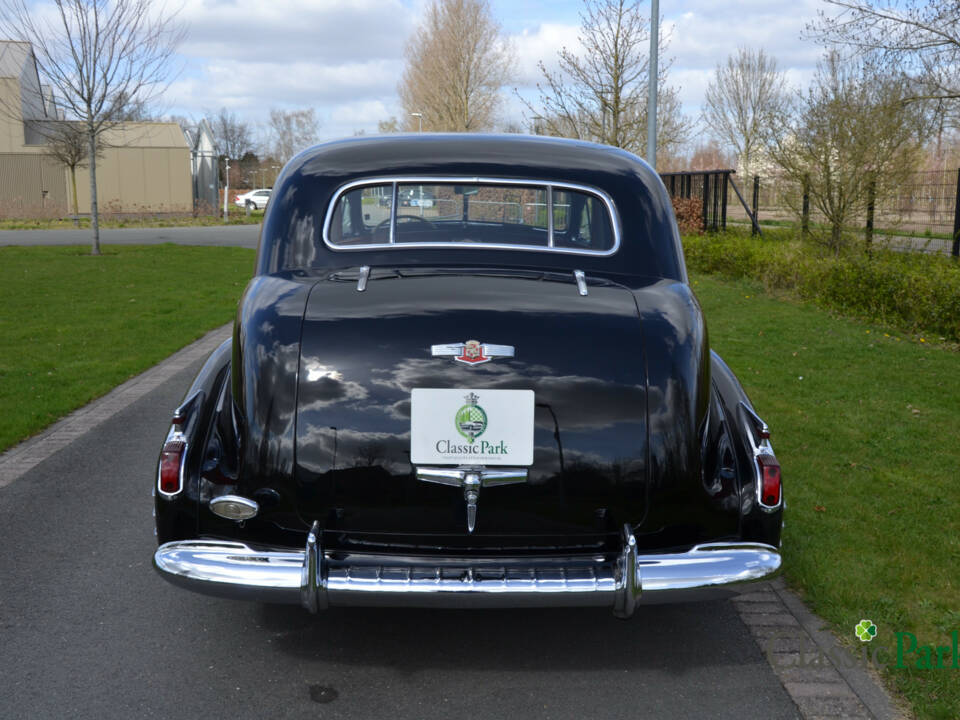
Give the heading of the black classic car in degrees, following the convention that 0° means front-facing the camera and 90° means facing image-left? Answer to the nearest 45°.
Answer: approximately 180°

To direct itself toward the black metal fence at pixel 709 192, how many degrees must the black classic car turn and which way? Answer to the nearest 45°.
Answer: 0° — it already faces it

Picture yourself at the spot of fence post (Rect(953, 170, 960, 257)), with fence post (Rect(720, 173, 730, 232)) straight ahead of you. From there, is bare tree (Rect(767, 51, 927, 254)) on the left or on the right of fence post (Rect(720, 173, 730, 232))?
left

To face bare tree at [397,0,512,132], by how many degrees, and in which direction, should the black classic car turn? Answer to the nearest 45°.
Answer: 0° — it already faces it

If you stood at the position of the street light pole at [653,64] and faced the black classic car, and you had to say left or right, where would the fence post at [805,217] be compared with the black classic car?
left

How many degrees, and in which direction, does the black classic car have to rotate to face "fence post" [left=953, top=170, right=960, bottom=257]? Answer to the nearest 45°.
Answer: approximately 45° to its right

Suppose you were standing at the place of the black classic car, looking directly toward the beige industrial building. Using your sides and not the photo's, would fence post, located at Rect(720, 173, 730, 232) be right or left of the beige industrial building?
right
